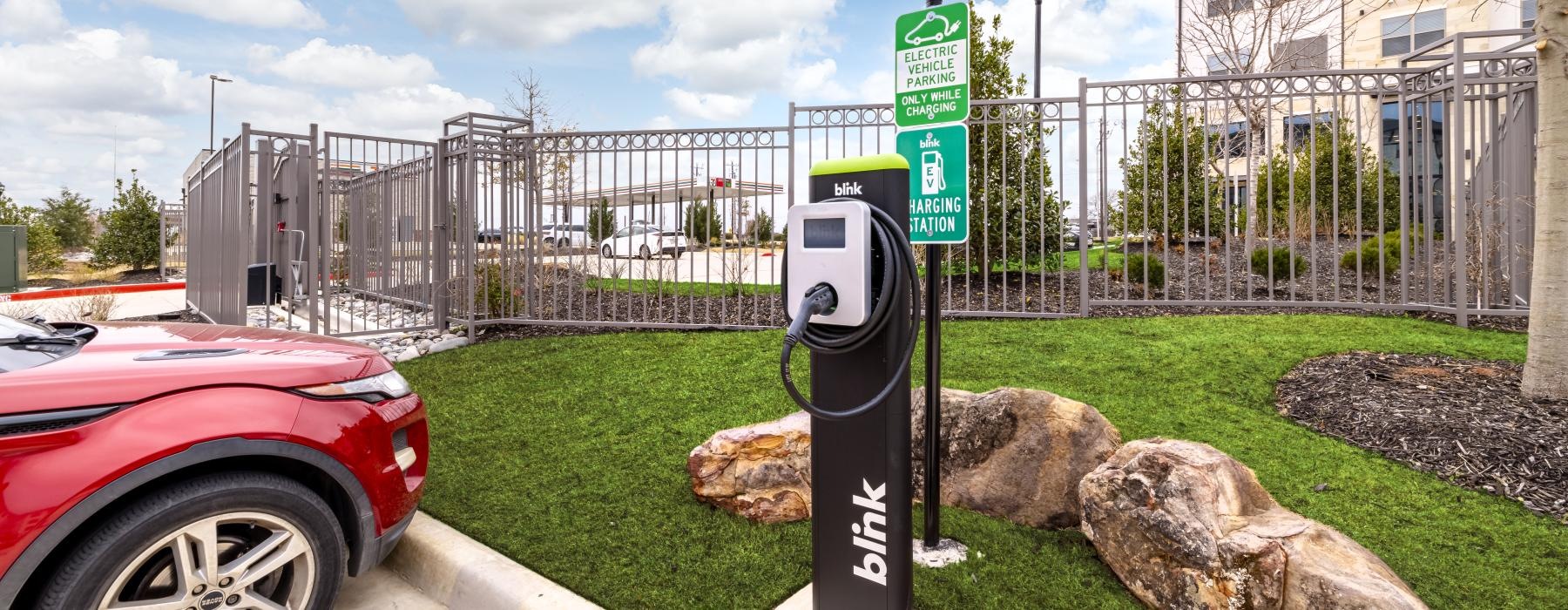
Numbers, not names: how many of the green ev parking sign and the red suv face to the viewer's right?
1

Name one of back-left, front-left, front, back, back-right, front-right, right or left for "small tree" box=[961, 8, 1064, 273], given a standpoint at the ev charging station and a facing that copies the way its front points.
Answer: back-right

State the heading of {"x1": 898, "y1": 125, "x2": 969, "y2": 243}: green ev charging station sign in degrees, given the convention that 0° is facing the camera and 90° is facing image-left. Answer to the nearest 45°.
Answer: approximately 45°

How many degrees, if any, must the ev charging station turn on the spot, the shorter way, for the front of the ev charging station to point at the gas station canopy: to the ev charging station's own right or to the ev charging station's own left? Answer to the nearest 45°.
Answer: approximately 135° to the ev charging station's own right

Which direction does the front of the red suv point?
to the viewer's right

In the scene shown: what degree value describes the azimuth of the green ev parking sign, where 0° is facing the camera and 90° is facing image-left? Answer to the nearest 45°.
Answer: approximately 45°

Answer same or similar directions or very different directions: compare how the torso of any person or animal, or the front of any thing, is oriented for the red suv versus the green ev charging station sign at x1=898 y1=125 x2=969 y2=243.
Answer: very different directions
